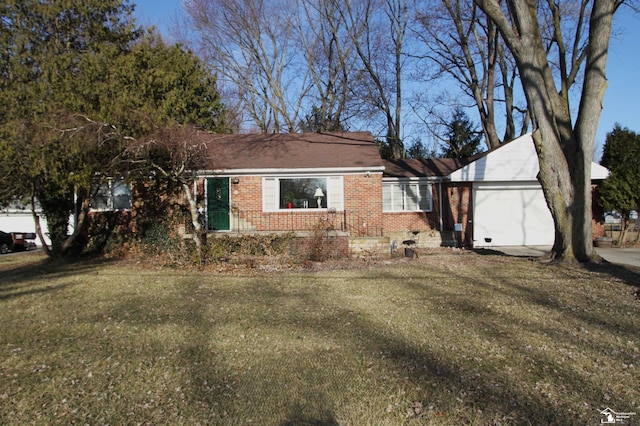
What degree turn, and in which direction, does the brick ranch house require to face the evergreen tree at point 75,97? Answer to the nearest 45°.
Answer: approximately 45° to its right

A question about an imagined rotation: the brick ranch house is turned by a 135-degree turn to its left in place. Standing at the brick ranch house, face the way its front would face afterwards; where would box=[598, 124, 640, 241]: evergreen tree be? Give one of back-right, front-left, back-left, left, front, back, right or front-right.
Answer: front-right

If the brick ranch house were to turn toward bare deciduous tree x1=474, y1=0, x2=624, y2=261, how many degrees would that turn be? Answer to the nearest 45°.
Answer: approximately 45° to its left

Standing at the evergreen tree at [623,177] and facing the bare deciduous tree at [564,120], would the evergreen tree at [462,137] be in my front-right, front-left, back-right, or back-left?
back-right

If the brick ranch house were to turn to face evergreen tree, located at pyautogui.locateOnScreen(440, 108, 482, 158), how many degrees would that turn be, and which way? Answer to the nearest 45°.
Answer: approximately 180°

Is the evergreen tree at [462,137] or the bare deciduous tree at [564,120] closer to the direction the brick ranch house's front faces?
the bare deciduous tree

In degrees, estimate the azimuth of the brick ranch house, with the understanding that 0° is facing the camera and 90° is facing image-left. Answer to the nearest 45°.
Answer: approximately 0°
